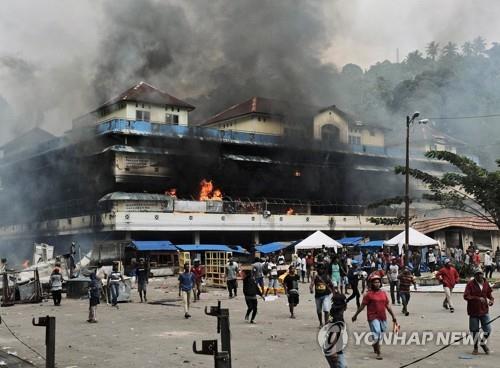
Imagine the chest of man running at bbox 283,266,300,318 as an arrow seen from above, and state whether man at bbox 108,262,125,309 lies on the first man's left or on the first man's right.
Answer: on the first man's right

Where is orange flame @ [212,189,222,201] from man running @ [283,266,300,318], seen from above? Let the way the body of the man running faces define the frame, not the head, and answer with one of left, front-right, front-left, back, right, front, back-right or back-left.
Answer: back

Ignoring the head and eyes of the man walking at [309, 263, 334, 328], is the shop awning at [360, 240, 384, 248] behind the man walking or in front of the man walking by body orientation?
behind

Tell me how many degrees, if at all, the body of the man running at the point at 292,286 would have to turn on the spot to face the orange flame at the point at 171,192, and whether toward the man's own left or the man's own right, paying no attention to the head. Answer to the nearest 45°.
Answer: approximately 180°

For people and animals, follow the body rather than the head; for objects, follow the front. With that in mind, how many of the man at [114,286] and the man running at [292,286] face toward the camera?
2

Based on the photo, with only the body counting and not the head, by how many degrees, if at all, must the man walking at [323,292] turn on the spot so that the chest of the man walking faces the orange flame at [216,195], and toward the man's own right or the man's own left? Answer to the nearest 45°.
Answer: approximately 180°

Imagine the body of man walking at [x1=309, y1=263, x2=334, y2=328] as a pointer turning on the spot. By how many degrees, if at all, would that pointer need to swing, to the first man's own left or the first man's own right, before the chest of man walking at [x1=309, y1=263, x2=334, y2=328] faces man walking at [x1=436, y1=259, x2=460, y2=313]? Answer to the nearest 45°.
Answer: approximately 135° to the first man's own left

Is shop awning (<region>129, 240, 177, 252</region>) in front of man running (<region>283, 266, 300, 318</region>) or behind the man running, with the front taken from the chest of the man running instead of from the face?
behind

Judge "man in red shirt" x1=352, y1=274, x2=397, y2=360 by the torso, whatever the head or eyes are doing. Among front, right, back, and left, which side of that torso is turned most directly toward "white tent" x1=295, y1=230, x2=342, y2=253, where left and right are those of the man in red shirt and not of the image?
back

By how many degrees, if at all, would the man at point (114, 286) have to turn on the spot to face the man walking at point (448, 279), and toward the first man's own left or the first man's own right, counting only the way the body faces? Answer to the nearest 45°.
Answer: approximately 45° to the first man's own left
